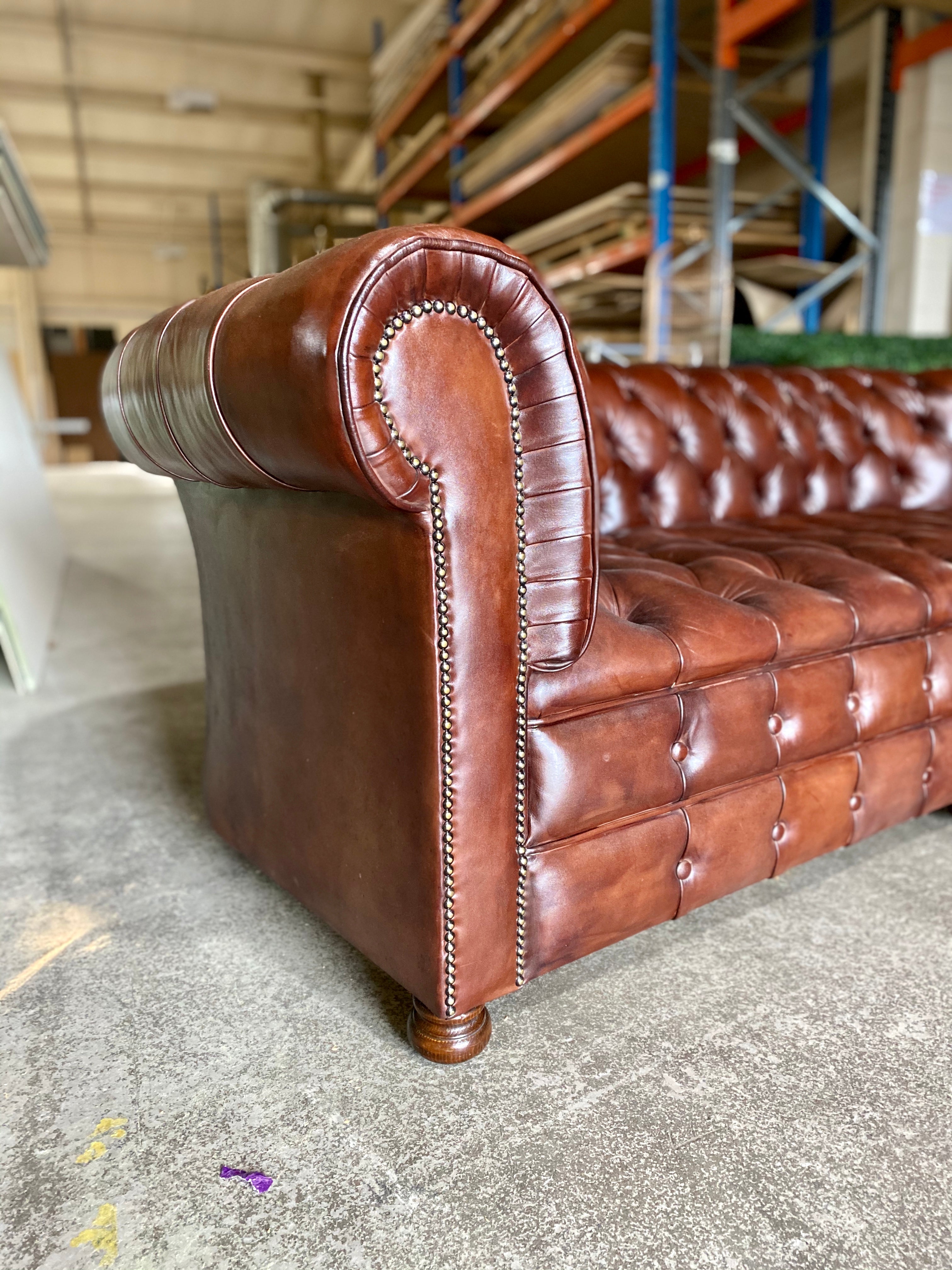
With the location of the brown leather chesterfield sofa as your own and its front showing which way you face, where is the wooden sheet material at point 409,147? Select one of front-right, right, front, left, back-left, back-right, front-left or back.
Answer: back-left

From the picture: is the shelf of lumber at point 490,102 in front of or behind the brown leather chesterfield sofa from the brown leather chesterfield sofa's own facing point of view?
behind

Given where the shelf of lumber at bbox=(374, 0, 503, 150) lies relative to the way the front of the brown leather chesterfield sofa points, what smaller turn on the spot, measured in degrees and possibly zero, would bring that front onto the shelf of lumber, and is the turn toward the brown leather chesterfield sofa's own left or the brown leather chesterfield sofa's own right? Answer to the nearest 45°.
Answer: approximately 135° to the brown leather chesterfield sofa's own left

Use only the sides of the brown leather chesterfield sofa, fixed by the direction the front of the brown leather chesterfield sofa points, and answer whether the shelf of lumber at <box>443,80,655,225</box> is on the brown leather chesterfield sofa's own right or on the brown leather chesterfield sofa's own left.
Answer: on the brown leather chesterfield sofa's own left

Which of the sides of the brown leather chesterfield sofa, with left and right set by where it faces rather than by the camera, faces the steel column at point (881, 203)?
left

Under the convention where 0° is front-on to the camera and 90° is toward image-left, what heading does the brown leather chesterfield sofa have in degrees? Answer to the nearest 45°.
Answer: approximately 315°

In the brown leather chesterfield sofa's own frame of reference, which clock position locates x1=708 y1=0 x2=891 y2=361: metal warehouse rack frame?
The metal warehouse rack frame is roughly at 8 o'clock from the brown leather chesterfield sofa.

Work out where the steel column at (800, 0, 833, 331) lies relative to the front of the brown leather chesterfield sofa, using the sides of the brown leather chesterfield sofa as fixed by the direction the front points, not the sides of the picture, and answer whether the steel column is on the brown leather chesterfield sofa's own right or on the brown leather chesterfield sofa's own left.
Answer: on the brown leather chesterfield sofa's own left

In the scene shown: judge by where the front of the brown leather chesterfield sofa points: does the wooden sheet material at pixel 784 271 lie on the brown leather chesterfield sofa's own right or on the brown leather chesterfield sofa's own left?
on the brown leather chesterfield sofa's own left

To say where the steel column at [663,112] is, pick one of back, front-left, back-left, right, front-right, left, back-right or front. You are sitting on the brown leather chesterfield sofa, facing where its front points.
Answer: back-left
